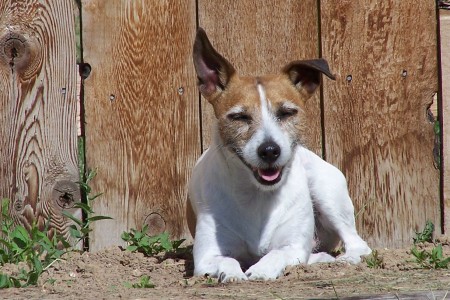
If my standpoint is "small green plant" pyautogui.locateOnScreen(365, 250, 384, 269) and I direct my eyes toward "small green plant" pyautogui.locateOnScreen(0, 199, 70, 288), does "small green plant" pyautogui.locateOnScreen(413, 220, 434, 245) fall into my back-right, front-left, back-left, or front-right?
back-right

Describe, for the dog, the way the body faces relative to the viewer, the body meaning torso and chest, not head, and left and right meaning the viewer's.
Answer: facing the viewer

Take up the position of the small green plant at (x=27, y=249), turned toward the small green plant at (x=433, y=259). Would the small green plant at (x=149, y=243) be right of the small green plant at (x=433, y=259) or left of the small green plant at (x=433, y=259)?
left

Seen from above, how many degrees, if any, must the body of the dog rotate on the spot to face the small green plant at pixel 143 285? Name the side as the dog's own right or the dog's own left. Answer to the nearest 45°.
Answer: approximately 45° to the dog's own right

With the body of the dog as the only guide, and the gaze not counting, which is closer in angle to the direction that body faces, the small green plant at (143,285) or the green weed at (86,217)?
the small green plant

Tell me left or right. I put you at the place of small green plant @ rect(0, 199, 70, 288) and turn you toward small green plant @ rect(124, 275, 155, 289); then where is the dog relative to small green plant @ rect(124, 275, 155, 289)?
left

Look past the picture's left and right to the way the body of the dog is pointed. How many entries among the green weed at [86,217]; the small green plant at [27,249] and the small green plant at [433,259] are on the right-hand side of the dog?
2

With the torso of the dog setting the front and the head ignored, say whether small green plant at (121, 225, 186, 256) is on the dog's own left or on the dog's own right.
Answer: on the dog's own right

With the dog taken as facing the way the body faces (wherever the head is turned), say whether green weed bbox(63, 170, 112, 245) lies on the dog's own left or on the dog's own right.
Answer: on the dog's own right

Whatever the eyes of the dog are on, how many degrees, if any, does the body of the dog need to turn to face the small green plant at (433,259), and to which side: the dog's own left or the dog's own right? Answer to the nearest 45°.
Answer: approximately 90° to the dog's own left

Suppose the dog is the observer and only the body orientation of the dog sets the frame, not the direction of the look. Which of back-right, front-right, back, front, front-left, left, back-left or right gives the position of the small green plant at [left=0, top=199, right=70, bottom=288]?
right

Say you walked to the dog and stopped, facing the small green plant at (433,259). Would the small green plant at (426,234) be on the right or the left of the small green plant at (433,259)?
left

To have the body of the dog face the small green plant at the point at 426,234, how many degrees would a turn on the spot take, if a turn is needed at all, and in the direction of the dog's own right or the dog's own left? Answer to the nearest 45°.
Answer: approximately 135° to the dog's own left
